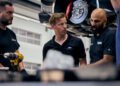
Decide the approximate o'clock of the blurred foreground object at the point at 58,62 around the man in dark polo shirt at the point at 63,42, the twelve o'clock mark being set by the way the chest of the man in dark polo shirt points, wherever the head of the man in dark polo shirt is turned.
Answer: The blurred foreground object is roughly at 12 o'clock from the man in dark polo shirt.

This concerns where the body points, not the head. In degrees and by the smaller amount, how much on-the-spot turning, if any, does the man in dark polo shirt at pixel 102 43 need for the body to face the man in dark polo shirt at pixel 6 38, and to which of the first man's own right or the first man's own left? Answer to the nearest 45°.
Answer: approximately 45° to the first man's own right

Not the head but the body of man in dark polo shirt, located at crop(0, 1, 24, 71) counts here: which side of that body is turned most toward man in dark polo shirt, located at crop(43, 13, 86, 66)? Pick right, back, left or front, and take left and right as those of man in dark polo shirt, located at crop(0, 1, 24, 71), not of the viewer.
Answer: front

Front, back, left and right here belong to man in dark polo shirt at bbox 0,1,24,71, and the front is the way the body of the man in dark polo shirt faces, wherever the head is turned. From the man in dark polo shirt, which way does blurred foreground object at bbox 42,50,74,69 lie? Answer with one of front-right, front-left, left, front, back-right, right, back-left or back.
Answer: front-right

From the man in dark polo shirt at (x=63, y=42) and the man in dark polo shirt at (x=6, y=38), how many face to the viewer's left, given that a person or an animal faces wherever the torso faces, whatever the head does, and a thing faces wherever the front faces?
0

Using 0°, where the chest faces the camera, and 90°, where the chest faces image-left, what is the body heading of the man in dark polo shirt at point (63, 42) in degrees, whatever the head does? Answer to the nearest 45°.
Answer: approximately 0°
